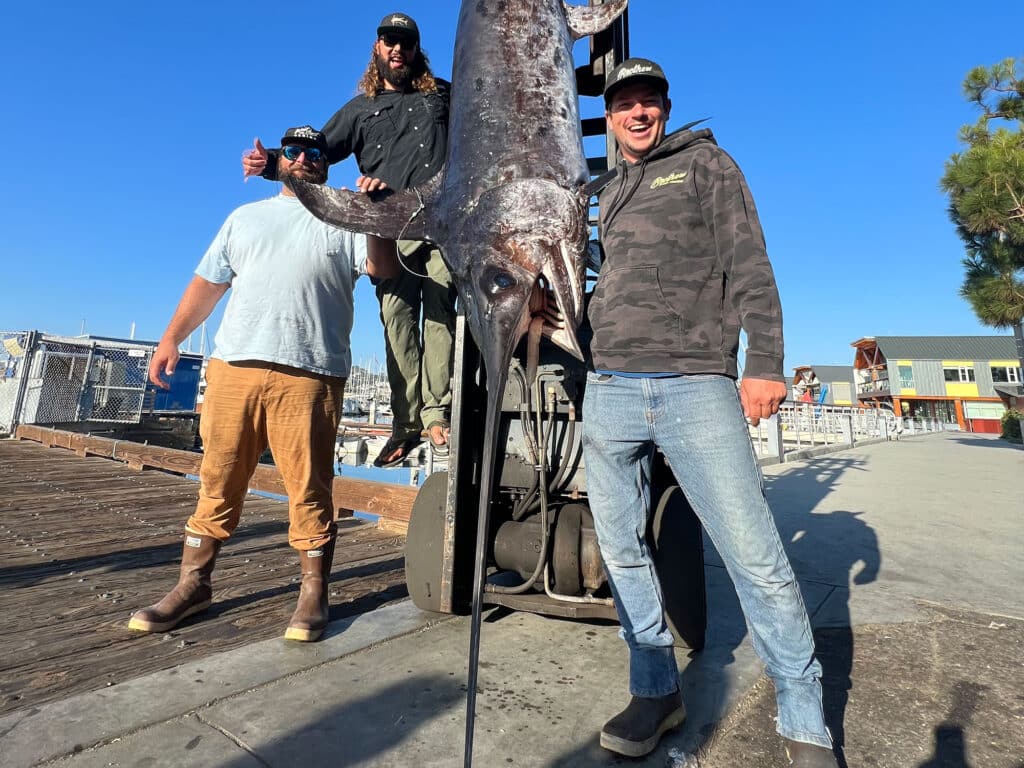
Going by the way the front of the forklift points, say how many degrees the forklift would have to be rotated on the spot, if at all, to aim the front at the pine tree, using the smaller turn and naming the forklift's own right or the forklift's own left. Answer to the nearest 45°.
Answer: approximately 135° to the forklift's own left

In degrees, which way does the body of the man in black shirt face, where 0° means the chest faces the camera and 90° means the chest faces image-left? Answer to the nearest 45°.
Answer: approximately 0°

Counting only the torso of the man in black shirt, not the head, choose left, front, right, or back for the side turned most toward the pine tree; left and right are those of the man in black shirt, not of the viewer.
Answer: left

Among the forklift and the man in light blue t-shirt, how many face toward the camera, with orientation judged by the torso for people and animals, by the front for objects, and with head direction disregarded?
2

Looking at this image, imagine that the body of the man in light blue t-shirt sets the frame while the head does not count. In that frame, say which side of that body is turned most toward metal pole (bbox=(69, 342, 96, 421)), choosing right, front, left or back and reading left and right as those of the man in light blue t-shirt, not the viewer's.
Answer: back

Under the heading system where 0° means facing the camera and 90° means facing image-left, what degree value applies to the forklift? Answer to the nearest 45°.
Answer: approximately 0°
